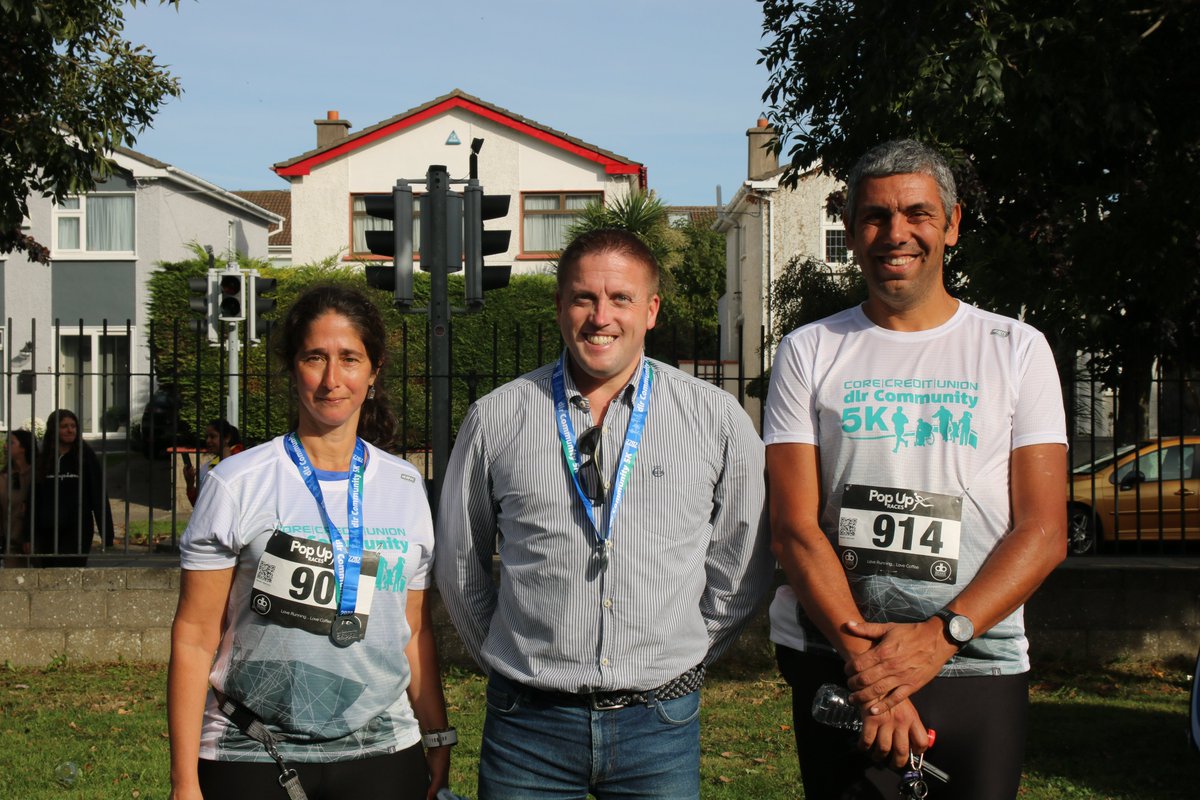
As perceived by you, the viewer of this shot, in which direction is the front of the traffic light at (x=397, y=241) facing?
facing to the left of the viewer

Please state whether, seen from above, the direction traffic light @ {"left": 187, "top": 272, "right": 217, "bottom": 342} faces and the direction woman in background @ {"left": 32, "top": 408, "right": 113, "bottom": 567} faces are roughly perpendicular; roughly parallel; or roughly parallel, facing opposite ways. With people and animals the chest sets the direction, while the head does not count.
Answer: roughly perpendicular

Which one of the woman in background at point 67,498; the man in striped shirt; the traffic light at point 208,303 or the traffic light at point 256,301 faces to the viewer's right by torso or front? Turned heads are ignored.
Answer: the traffic light at point 256,301

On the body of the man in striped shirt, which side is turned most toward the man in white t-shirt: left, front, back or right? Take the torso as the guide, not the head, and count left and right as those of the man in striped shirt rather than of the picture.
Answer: left

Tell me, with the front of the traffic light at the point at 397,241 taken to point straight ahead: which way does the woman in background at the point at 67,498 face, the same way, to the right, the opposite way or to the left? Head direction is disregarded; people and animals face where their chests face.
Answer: to the left

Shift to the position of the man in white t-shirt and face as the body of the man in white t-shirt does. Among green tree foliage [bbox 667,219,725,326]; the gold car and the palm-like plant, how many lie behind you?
3

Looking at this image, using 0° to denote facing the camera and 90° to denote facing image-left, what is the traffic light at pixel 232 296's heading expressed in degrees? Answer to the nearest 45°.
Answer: approximately 0°

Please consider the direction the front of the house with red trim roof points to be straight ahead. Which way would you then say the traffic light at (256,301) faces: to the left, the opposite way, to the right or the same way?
to the left

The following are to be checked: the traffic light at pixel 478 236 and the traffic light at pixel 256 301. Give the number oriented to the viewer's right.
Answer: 2

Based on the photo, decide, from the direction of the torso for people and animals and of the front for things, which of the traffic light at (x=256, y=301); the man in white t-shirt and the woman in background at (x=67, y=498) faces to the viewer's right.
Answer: the traffic light

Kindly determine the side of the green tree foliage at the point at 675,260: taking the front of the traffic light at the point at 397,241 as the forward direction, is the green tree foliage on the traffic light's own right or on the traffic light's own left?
on the traffic light's own right

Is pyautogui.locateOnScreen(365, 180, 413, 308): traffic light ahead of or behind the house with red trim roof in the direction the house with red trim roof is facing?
ahead

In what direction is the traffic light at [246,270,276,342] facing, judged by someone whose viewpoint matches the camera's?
facing to the right of the viewer

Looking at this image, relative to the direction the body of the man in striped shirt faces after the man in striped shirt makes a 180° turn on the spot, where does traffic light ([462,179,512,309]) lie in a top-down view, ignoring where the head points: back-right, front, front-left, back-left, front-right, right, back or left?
front

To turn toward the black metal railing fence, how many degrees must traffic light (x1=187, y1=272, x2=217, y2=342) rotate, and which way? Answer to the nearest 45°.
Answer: approximately 90° to its left

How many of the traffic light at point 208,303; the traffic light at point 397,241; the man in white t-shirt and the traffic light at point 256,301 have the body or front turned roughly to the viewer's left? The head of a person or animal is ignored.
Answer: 2

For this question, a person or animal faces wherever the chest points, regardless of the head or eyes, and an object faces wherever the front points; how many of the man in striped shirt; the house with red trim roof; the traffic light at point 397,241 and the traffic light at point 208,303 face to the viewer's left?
2
